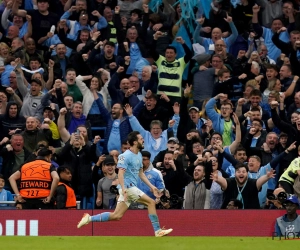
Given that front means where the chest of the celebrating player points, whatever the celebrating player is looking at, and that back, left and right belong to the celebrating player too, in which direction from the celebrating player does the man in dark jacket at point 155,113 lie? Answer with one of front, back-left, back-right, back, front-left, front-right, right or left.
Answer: left

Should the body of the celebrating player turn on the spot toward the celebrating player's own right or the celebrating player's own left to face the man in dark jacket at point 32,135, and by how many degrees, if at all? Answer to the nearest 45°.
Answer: approximately 135° to the celebrating player's own left

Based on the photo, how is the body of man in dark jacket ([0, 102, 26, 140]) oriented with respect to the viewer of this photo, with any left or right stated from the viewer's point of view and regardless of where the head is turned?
facing the viewer

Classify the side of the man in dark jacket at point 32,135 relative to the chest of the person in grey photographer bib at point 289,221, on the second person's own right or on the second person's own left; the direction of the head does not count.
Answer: on the second person's own right

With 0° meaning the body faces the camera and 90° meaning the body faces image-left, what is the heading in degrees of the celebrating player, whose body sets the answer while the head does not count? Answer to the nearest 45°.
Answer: approximately 270°

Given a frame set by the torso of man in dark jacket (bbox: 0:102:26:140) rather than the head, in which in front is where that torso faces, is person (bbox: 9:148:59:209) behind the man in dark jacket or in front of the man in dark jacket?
in front

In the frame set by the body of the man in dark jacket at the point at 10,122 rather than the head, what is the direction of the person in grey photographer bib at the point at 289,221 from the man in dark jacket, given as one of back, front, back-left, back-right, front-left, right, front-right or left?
front-left

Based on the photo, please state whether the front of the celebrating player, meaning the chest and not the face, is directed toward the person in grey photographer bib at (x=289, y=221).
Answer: yes

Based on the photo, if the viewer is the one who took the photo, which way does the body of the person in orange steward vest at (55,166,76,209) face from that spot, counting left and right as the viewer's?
facing the viewer and to the right of the viewer

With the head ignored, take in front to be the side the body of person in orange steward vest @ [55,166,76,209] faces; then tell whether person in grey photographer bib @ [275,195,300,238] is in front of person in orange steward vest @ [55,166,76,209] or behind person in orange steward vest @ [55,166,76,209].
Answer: in front

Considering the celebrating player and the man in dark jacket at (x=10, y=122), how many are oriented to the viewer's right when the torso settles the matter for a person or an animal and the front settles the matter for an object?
1
